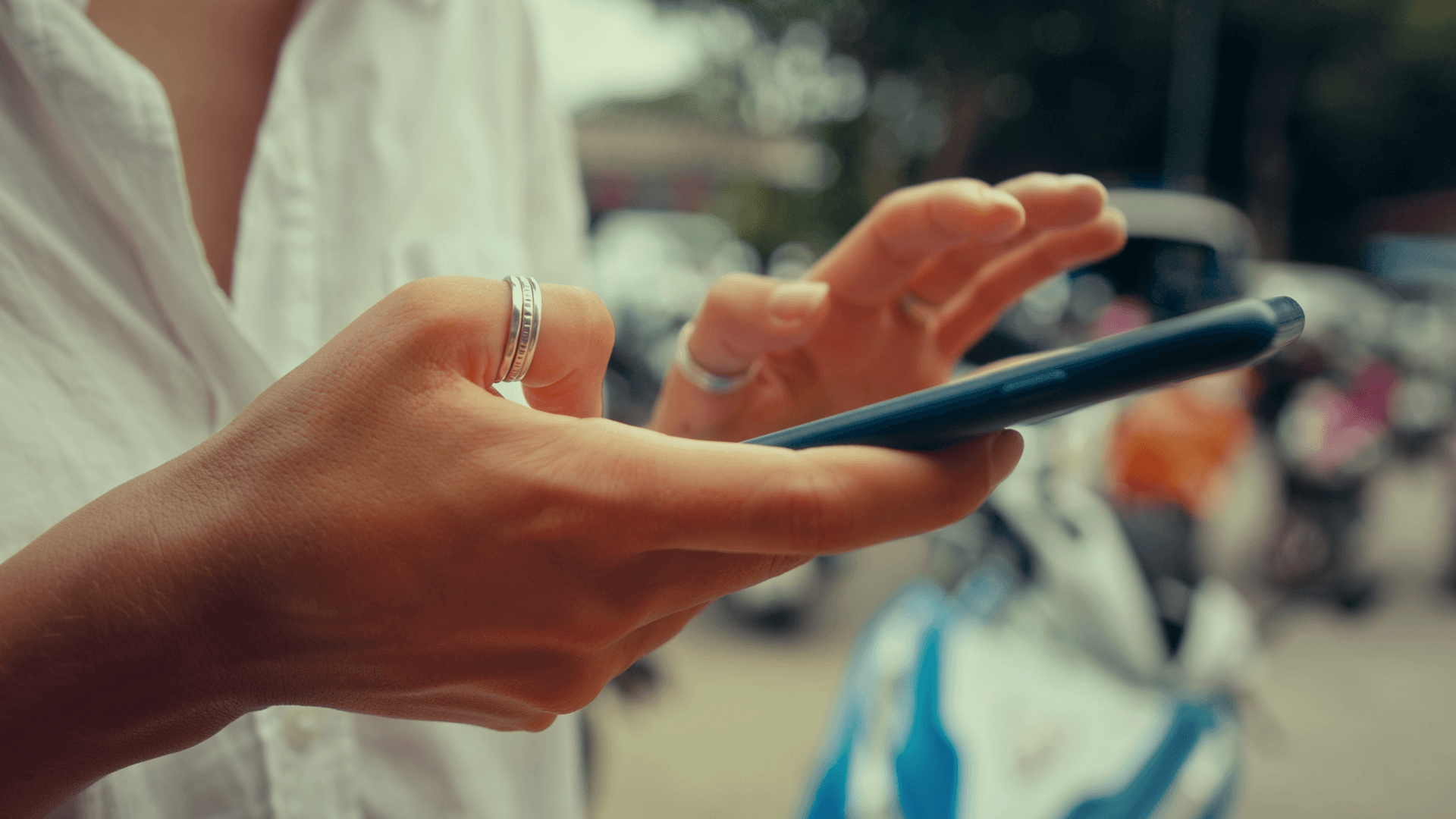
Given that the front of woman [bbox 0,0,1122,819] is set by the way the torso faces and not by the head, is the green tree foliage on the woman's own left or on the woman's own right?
on the woman's own left

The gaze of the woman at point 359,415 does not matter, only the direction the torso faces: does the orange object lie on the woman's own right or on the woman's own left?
on the woman's own left

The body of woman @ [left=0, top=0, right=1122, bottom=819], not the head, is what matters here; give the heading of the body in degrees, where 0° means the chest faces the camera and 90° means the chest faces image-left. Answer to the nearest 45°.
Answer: approximately 315°
